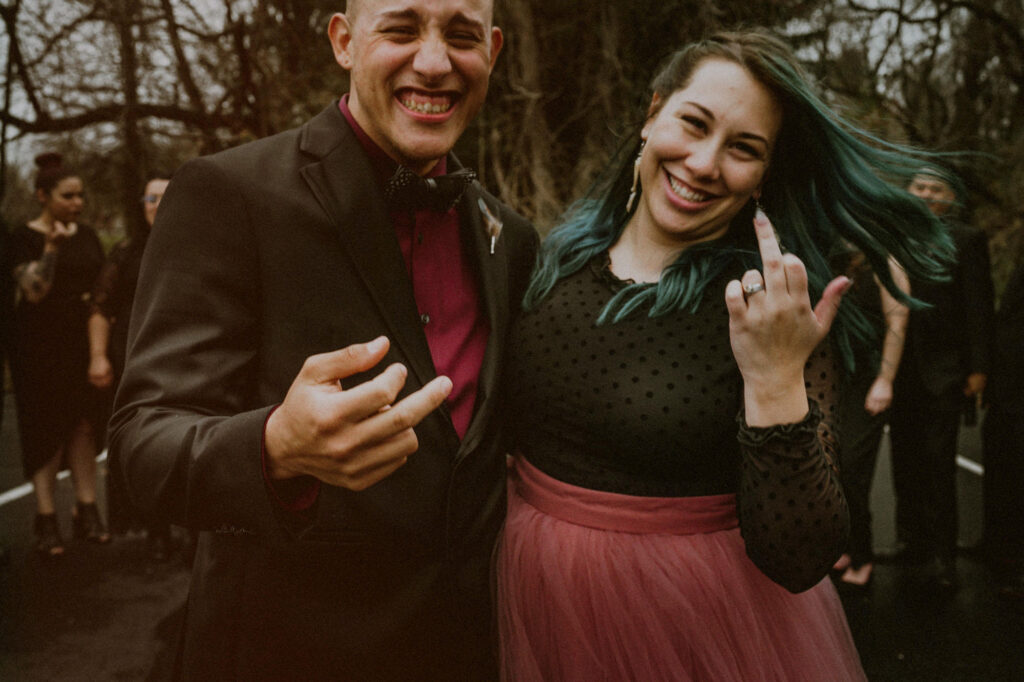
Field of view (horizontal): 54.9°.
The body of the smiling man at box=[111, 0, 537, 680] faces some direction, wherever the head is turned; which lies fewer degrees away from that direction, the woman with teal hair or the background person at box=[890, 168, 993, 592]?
the woman with teal hair

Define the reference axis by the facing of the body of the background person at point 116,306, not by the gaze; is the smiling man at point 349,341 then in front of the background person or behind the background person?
in front

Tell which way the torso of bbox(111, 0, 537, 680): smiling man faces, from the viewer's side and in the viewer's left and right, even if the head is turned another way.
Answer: facing the viewer and to the right of the viewer

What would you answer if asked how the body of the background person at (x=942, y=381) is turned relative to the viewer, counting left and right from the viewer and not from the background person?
facing the viewer and to the left of the viewer

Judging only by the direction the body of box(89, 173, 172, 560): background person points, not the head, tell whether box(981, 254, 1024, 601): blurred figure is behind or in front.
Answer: in front

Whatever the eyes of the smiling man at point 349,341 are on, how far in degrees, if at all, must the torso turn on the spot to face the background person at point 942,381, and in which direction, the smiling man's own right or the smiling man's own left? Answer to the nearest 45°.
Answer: approximately 90° to the smiling man's own left

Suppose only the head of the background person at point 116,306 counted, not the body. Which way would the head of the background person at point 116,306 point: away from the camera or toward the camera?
toward the camera

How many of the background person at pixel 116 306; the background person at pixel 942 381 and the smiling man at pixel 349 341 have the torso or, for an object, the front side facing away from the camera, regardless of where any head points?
0

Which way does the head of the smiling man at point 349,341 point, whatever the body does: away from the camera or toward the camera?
toward the camera

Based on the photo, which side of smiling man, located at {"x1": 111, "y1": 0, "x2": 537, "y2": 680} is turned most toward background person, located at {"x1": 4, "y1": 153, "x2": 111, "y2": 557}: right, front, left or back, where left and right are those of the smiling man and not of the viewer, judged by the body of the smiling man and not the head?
back

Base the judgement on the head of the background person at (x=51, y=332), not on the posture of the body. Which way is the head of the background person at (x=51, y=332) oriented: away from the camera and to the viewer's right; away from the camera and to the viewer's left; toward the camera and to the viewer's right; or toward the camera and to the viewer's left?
toward the camera and to the viewer's right

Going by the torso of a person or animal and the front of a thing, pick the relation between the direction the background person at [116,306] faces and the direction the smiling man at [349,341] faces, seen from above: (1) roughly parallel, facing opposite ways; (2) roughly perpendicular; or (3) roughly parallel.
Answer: roughly parallel
